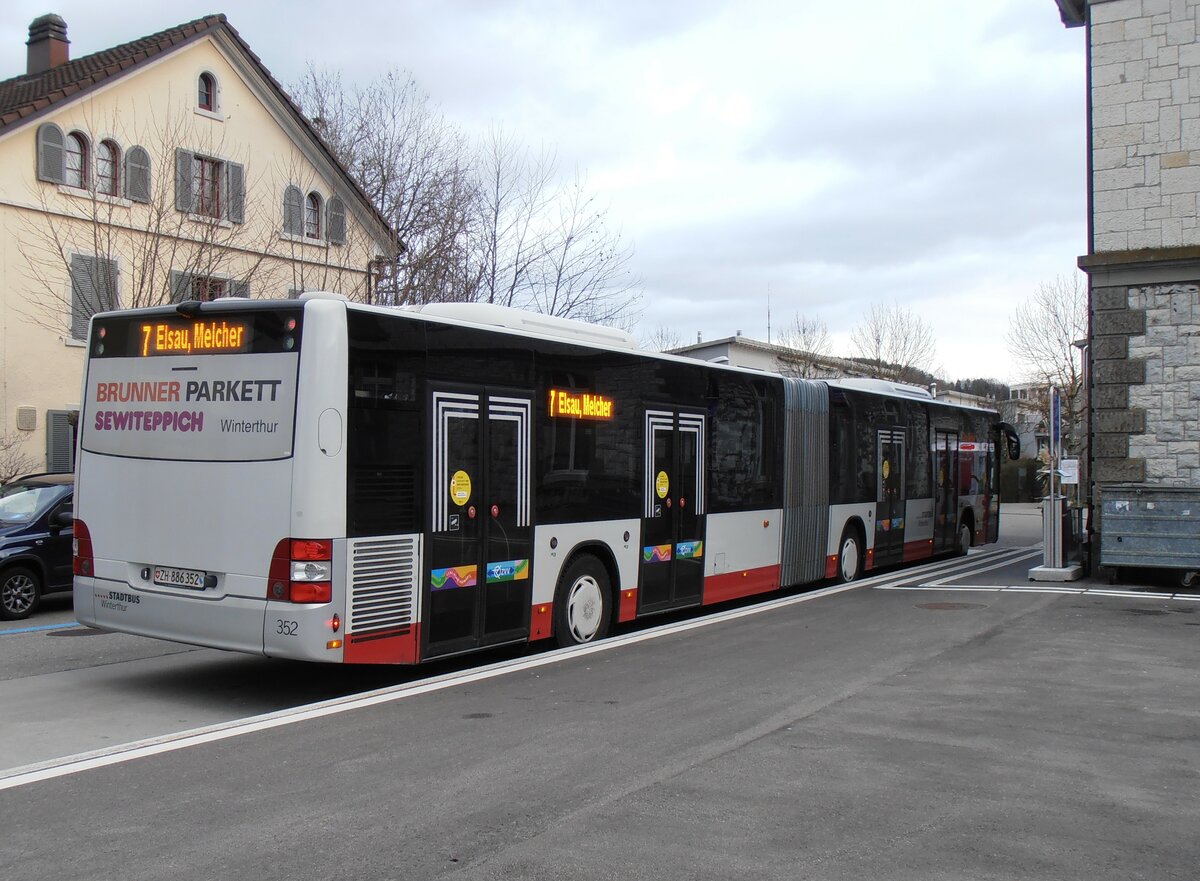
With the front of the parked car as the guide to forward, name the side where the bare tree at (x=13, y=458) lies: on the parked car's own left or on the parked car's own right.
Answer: on the parked car's own right

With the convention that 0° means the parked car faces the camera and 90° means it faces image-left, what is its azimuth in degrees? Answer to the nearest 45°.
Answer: approximately 45°

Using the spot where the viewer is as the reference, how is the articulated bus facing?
facing away from the viewer and to the right of the viewer

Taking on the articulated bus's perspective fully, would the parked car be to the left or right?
on its left

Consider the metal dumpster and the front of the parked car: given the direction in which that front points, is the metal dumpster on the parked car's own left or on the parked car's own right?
on the parked car's own left

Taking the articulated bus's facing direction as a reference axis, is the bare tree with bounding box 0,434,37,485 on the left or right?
on its left

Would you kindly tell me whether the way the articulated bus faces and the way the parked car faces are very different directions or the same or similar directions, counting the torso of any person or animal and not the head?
very different directions

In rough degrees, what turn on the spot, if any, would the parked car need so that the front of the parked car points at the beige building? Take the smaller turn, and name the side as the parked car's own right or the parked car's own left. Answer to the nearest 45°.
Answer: approximately 135° to the parked car's own right

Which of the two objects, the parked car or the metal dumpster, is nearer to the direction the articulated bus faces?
the metal dumpster
